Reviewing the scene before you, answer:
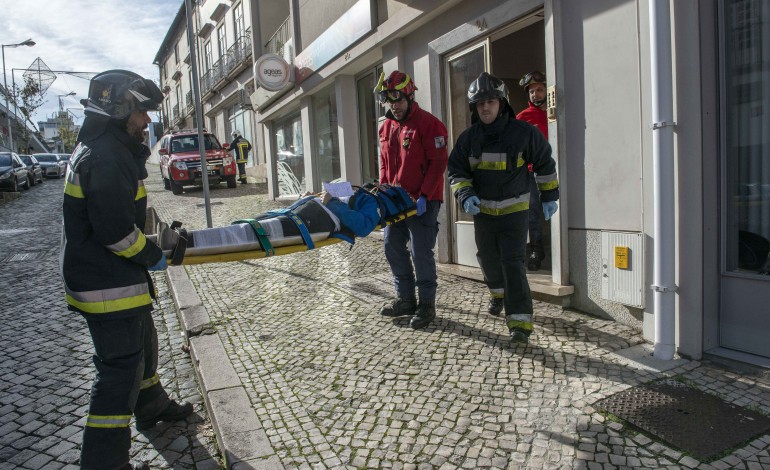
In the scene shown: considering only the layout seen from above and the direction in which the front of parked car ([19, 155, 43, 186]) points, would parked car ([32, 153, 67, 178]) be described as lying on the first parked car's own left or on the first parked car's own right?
on the first parked car's own left

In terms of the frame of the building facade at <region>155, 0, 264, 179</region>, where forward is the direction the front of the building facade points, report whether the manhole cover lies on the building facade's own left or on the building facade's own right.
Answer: on the building facade's own left

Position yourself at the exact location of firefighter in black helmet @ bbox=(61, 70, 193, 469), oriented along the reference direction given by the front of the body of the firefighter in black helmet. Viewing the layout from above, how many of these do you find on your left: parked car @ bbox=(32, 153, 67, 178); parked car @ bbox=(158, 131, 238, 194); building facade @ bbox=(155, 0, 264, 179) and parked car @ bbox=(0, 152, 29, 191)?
4

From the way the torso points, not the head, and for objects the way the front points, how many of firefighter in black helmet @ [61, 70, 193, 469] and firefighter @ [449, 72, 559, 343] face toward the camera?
1

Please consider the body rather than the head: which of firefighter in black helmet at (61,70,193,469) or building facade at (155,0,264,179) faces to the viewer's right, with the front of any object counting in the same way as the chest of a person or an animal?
the firefighter in black helmet

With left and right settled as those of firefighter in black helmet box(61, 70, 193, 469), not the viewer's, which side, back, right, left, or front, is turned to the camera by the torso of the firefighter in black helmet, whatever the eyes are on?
right

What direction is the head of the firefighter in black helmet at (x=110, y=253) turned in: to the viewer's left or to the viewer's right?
to the viewer's right

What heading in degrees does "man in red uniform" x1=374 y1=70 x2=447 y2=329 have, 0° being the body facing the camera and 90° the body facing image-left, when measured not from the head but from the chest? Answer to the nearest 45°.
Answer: approximately 45°

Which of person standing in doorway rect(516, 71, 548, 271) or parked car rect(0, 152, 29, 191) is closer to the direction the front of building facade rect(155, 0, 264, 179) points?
the parked car

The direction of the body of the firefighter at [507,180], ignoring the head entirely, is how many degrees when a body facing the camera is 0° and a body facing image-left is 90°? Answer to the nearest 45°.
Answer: approximately 0°

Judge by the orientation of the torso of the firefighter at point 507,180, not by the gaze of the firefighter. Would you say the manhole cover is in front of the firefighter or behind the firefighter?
in front
